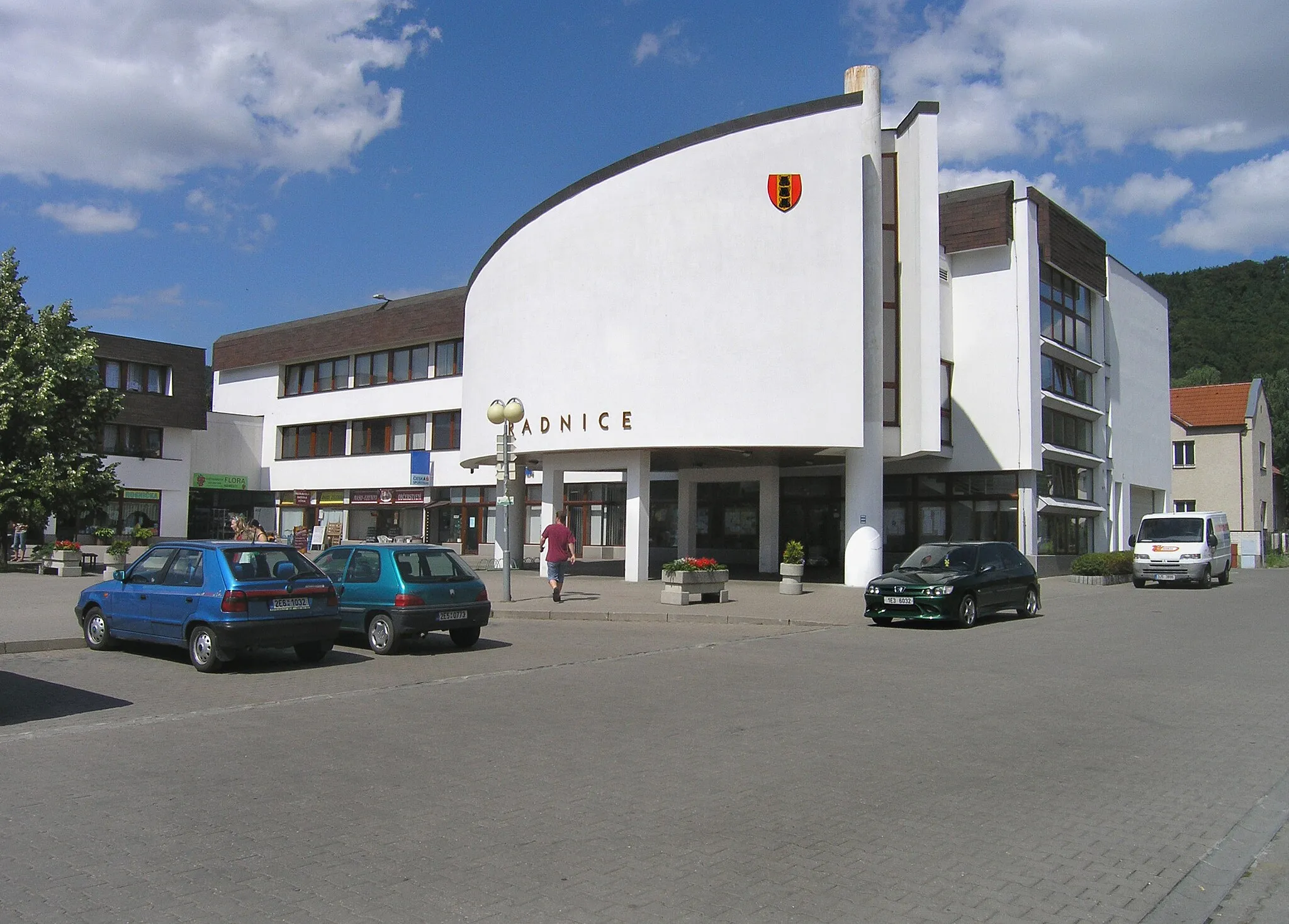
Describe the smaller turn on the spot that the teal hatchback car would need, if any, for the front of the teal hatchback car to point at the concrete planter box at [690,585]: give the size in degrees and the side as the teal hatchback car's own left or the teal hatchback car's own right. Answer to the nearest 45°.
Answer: approximately 90° to the teal hatchback car's own right

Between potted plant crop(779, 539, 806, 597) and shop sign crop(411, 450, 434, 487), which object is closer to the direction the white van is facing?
the potted plant

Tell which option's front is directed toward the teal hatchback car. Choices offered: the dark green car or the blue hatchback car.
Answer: the dark green car

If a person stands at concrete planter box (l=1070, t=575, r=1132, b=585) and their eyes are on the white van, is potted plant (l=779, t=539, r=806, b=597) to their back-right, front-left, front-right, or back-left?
back-right

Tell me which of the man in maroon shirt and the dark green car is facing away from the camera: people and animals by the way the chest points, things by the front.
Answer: the man in maroon shirt

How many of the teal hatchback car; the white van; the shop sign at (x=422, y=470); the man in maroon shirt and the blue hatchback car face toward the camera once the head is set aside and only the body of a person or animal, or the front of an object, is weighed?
2

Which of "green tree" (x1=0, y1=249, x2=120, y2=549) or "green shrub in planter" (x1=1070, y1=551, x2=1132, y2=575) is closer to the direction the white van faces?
the green tree

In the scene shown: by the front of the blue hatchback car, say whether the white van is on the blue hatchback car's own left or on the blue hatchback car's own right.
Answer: on the blue hatchback car's own right

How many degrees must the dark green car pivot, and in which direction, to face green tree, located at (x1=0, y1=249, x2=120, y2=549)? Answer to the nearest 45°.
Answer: approximately 45° to its right

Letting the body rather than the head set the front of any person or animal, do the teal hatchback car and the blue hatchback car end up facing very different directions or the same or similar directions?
same or similar directions

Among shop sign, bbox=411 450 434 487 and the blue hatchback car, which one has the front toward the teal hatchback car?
the shop sign

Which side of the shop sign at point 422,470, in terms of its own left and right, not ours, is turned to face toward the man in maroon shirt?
front

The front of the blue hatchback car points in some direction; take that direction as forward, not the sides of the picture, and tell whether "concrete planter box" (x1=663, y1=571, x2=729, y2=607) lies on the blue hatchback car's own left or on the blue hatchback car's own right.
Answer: on the blue hatchback car's own right

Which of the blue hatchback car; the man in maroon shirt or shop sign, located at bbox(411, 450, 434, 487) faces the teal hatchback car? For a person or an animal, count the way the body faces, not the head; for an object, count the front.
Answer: the shop sign

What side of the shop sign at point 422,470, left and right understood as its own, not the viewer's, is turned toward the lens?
front

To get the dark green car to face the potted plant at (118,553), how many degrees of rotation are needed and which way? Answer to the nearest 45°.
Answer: approximately 45° to its right
